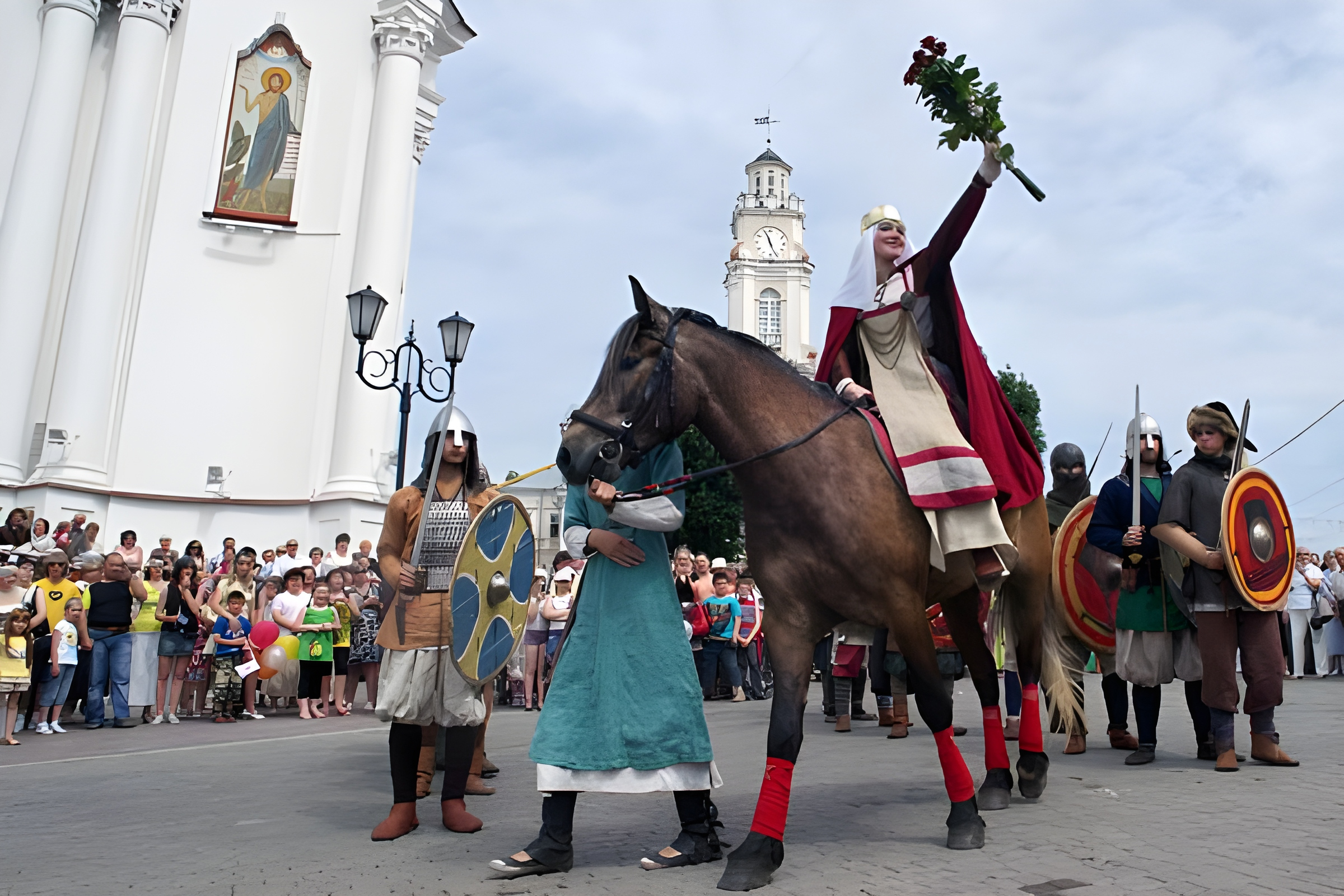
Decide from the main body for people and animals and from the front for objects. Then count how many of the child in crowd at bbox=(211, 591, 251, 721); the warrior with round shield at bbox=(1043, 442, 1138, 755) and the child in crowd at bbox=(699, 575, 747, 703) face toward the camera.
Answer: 3

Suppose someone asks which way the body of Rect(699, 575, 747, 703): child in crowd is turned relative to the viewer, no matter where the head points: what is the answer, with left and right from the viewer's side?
facing the viewer

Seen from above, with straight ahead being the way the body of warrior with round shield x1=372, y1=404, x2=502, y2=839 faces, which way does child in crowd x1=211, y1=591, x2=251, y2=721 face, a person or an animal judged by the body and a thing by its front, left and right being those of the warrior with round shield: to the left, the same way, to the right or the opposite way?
the same way

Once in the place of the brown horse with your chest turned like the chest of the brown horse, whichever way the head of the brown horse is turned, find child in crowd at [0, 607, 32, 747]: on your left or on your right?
on your right

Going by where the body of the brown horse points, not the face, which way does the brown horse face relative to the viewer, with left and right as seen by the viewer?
facing the viewer and to the left of the viewer

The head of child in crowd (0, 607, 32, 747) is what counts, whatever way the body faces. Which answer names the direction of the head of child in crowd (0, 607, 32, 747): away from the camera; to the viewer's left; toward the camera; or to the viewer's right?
toward the camera

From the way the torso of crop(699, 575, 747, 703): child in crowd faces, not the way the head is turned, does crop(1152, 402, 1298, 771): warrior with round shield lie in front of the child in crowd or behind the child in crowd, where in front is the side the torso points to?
in front

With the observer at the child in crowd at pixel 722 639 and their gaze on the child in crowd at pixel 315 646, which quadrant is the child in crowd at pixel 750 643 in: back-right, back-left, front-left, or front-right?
back-right

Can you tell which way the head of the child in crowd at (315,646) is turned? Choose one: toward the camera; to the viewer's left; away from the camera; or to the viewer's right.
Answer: toward the camera

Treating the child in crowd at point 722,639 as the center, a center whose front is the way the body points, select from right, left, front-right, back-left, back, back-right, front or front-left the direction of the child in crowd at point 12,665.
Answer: front-right

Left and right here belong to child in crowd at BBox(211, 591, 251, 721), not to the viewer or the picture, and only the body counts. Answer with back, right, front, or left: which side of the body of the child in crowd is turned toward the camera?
front

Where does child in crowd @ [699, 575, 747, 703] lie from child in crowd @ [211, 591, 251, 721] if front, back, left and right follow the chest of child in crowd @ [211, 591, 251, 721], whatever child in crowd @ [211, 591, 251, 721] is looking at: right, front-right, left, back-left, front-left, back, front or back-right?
left

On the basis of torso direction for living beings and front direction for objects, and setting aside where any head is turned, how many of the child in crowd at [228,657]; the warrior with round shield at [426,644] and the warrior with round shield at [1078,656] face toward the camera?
3

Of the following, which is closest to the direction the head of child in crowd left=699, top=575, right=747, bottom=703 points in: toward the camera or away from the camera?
toward the camera

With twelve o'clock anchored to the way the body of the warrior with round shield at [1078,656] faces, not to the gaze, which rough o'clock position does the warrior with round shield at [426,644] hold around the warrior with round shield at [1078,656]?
the warrior with round shield at [426,644] is roughly at 1 o'clock from the warrior with round shield at [1078,656].
